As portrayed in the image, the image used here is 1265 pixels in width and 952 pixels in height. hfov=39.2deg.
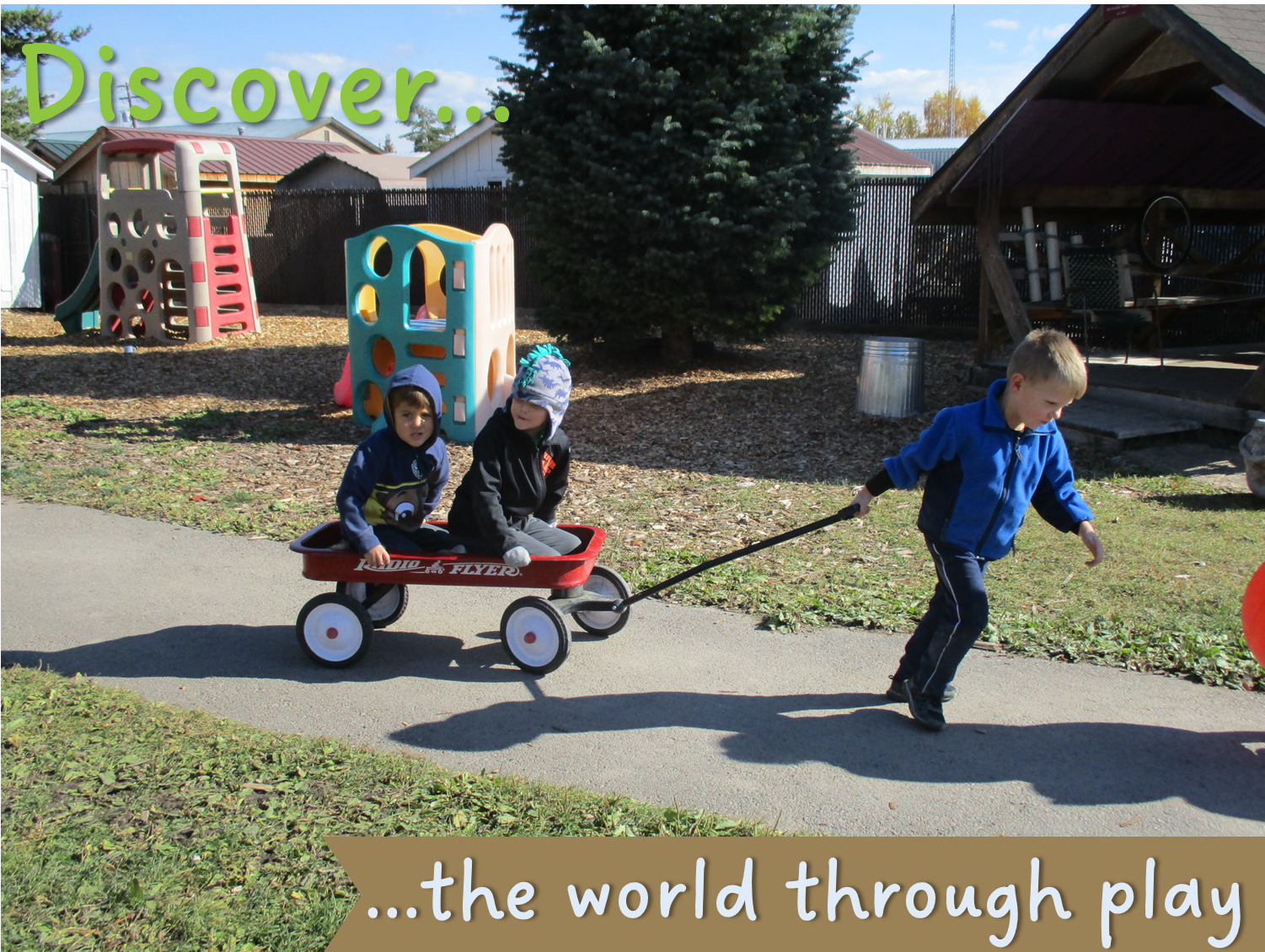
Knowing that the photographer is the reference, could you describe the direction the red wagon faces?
facing to the right of the viewer

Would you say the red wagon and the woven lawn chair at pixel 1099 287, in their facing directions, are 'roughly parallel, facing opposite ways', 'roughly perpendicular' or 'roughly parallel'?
roughly perpendicular

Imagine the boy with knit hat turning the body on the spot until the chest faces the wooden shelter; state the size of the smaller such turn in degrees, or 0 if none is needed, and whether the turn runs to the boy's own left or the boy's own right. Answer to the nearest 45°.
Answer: approximately 90° to the boy's own left

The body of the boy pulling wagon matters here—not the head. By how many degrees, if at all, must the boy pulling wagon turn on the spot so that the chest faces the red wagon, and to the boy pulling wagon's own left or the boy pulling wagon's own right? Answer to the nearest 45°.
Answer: approximately 135° to the boy pulling wagon's own right
